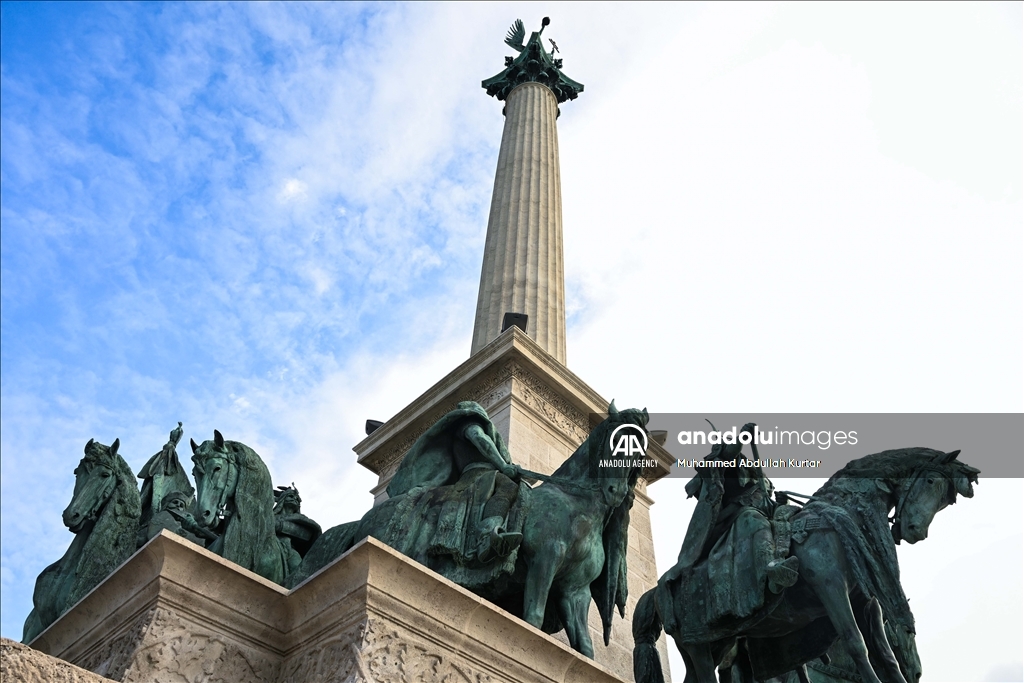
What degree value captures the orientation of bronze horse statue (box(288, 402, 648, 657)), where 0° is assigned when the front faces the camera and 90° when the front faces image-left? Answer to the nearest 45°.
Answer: approximately 315°

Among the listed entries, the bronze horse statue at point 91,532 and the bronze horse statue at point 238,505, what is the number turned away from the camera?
0

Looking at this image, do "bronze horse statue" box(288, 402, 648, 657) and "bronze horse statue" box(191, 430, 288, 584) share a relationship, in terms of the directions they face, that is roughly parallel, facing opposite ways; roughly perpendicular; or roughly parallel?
roughly perpendicular

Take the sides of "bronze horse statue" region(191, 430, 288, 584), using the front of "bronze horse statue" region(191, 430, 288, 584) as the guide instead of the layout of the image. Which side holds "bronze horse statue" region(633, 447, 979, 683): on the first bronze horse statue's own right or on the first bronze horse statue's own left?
on the first bronze horse statue's own left

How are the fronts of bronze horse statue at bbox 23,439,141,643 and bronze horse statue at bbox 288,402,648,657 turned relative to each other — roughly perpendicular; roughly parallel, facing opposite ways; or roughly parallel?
roughly perpendicular

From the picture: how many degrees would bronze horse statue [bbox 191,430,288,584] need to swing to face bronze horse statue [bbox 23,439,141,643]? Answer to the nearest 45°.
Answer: approximately 90° to its right

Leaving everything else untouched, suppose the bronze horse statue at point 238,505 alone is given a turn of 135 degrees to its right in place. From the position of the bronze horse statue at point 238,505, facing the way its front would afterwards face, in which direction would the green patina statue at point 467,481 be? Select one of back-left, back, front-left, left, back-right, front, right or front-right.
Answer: right

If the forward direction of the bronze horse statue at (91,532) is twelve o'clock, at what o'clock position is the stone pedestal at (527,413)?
The stone pedestal is roughly at 7 o'clock from the bronze horse statue.

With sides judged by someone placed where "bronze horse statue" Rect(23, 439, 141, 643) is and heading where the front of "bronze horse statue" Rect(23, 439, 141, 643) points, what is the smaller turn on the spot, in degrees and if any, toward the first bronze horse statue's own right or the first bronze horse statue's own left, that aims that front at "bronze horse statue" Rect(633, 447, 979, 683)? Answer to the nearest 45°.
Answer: approximately 90° to the first bronze horse statue's own left

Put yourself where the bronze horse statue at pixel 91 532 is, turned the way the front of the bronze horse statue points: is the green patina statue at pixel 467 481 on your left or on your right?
on your left

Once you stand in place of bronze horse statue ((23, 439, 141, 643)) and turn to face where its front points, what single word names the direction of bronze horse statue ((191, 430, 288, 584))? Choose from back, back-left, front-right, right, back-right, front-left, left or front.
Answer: left

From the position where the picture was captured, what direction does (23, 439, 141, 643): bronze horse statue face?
facing the viewer and to the left of the viewer

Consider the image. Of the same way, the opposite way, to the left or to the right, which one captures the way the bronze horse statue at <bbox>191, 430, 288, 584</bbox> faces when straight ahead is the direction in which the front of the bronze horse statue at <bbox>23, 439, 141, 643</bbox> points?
the same way
